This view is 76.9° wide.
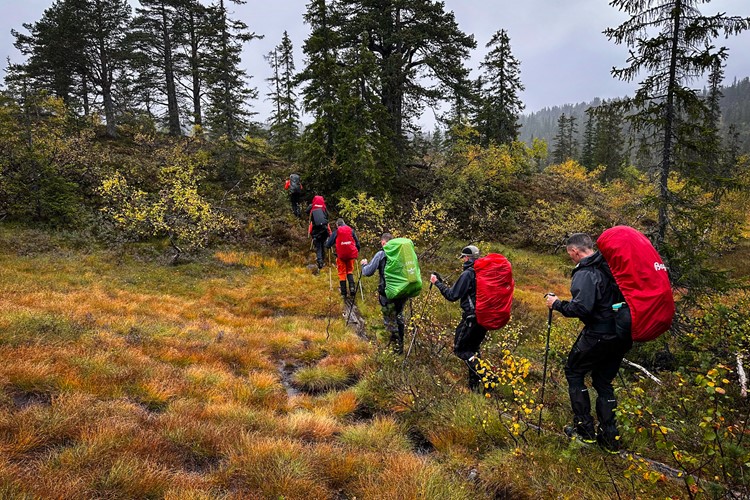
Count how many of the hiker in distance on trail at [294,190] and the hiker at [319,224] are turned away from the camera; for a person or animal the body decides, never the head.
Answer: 2

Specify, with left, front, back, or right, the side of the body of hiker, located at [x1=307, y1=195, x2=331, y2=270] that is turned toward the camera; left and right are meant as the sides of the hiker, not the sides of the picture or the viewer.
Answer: back

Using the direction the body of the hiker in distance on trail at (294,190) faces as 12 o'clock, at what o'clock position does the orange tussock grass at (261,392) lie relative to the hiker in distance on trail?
The orange tussock grass is roughly at 6 o'clock from the hiker in distance on trail.

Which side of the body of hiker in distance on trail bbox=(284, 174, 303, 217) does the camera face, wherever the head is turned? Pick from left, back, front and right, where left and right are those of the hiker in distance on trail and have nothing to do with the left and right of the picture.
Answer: back

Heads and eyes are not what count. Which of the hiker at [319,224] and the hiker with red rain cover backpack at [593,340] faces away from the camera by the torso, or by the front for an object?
the hiker

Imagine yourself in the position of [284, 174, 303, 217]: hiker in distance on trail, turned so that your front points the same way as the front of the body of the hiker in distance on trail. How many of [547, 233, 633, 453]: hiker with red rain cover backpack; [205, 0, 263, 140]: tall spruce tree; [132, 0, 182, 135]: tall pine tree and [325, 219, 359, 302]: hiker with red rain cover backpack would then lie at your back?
2

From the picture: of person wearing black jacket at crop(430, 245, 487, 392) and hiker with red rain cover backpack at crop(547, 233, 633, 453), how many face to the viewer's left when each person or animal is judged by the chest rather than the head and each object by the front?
2

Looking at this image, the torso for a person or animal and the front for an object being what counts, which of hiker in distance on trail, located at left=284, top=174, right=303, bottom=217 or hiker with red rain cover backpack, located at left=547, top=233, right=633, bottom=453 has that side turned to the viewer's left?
the hiker with red rain cover backpack

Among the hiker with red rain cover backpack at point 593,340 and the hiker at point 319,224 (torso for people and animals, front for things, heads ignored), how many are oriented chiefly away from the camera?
1

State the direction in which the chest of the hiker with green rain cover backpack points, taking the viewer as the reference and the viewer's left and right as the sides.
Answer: facing away from the viewer and to the left of the viewer

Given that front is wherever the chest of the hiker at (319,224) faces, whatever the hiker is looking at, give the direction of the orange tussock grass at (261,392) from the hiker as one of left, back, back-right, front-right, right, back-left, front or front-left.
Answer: back

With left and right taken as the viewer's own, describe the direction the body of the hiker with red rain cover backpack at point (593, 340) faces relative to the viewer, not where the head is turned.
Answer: facing to the left of the viewer

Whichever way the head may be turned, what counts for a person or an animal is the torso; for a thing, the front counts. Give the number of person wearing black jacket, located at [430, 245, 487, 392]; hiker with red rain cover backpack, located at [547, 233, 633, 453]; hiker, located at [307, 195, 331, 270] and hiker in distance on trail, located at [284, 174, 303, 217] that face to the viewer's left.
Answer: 2
